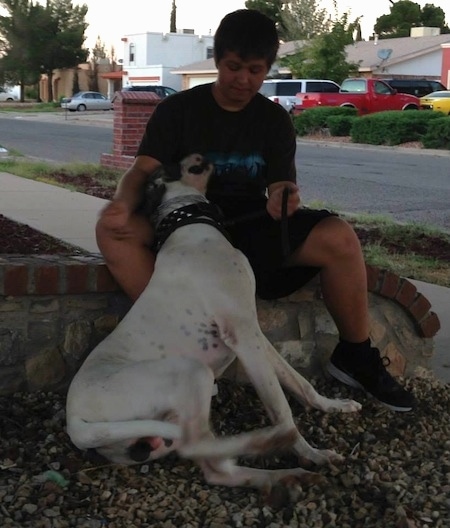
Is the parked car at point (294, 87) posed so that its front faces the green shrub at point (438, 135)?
no

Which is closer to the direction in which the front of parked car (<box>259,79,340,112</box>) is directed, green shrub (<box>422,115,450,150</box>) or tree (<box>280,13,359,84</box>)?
the tree

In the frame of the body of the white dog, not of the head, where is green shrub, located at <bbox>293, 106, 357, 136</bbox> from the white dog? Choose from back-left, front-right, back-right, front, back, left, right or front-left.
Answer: front-left

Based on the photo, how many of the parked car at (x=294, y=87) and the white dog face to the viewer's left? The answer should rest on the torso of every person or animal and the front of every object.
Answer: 0

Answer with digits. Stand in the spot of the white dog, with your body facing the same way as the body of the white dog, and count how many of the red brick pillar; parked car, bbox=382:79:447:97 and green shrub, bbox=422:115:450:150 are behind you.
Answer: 0

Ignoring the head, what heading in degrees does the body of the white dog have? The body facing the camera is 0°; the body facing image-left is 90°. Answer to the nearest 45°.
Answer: approximately 225°

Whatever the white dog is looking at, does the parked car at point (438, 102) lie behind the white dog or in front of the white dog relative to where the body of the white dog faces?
in front

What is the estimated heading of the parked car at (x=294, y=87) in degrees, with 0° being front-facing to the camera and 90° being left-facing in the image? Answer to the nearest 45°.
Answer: approximately 225°

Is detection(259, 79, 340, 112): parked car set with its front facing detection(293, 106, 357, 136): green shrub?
no

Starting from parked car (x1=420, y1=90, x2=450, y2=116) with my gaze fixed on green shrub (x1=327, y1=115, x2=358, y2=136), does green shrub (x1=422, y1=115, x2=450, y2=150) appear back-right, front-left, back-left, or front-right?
front-left
